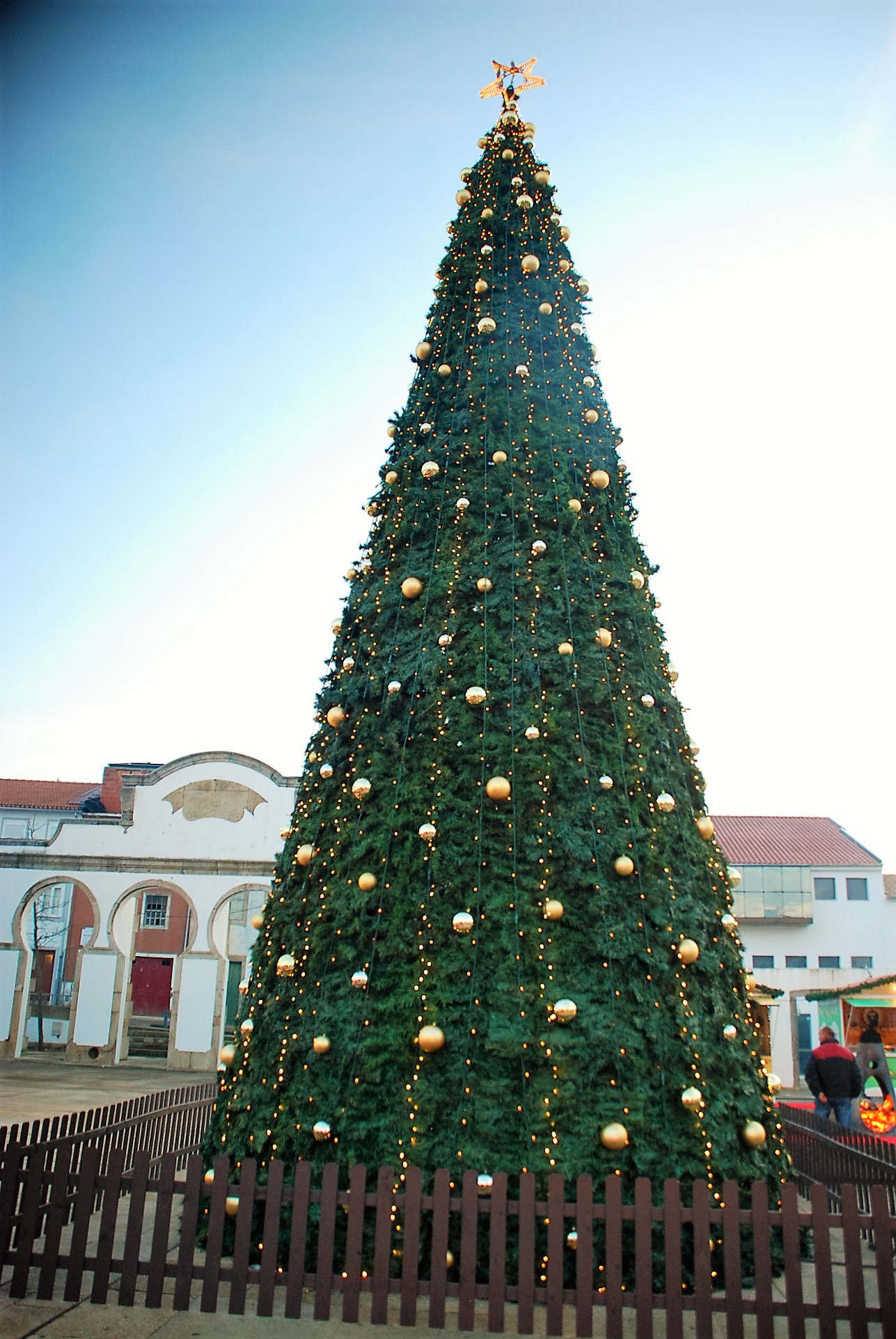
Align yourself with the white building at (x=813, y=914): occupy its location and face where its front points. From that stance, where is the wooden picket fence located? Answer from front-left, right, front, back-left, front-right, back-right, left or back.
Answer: front

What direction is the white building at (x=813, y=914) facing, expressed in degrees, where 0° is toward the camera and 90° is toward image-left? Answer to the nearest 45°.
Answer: approximately 0°

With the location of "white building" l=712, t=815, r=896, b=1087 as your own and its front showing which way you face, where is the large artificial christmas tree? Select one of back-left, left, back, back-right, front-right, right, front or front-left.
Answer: front

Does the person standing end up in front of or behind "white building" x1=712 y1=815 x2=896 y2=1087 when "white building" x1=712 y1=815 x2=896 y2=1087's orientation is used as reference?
in front

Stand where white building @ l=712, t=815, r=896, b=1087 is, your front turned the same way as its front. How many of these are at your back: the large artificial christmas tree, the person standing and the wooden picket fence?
0
